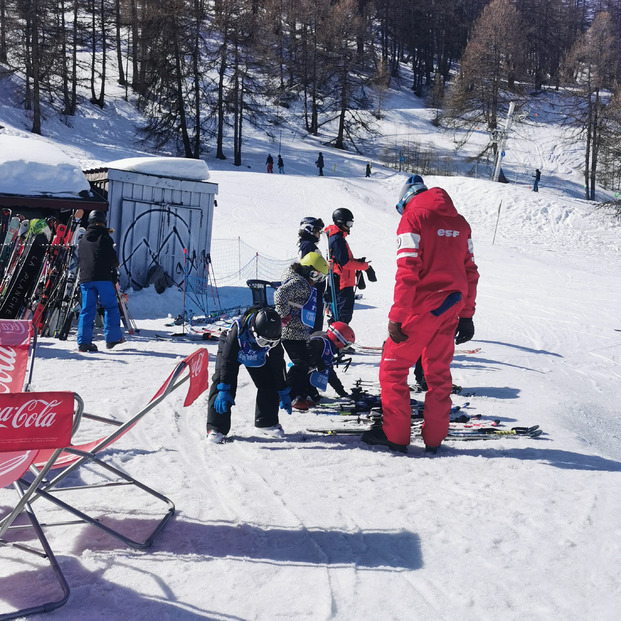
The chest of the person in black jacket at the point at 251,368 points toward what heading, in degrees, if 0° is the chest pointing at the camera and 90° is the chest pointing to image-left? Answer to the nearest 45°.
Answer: approximately 315°

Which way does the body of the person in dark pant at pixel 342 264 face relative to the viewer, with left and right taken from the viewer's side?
facing to the right of the viewer

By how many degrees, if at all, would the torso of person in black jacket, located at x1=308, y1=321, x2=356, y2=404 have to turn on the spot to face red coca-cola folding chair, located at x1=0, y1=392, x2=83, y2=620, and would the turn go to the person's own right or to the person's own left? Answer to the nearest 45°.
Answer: approximately 45° to the person's own right
